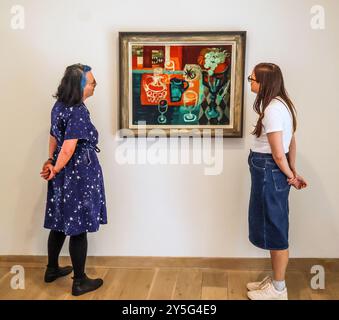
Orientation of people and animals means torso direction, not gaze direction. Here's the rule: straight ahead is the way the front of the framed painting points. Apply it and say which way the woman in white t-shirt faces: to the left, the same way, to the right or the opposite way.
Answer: to the right

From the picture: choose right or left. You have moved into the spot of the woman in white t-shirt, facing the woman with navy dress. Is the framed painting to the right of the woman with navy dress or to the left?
right

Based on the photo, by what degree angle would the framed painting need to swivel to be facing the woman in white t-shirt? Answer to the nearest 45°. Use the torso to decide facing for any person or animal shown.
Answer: approximately 45° to its left

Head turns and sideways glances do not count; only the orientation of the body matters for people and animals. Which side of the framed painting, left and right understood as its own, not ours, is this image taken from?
front

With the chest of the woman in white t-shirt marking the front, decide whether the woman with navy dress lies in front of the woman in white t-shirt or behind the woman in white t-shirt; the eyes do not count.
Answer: in front

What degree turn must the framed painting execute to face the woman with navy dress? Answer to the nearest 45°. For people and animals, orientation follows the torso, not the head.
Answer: approximately 45° to its right

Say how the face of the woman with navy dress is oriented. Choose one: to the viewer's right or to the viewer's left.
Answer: to the viewer's right

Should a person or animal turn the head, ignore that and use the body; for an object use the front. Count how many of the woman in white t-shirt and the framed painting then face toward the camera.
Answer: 1
